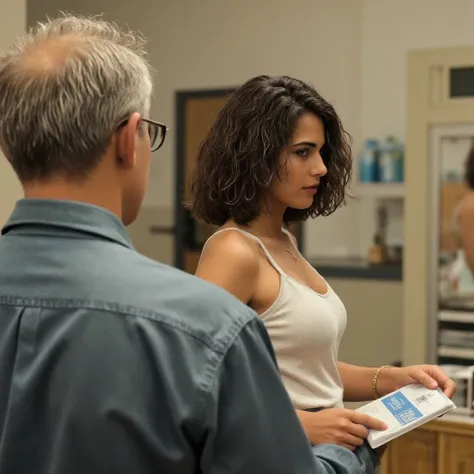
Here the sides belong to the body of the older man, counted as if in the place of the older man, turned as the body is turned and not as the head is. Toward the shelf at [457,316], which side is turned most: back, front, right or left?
front

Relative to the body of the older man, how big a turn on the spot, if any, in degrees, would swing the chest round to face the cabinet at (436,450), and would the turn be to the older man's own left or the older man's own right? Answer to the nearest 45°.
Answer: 0° — they already face it

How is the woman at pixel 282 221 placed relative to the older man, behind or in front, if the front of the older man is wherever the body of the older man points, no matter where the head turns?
in front

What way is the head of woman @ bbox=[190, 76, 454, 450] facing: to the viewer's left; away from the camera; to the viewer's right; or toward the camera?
to the viewer's right

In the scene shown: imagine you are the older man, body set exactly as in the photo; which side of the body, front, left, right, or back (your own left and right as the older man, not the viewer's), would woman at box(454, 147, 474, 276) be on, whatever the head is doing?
front

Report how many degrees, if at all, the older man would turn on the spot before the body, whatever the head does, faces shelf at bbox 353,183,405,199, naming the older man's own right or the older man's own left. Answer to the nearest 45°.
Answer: approximately 45° to the older man's own left

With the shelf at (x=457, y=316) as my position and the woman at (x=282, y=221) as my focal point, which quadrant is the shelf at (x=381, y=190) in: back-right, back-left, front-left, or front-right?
back-right

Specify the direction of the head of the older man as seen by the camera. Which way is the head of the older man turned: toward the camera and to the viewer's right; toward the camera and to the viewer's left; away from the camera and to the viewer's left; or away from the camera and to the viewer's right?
away from the camera and to the viewer's right

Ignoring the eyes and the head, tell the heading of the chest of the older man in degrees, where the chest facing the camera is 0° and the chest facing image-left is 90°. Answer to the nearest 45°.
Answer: approximately 225°
